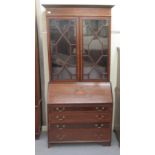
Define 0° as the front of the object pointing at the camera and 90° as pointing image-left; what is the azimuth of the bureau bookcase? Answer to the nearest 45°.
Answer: approximately 0°
